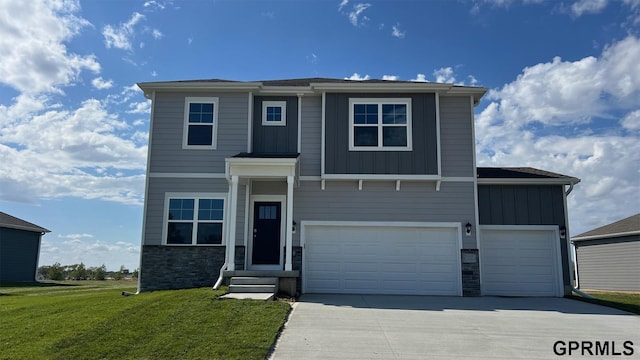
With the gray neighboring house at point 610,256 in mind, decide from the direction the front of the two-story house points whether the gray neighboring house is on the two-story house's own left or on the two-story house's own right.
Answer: on the two-story house's own left

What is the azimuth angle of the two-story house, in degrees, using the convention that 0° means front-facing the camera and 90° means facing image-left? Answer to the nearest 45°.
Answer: approximately 0°

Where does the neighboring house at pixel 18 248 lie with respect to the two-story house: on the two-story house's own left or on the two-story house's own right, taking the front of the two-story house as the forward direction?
on the two-story house's own right
